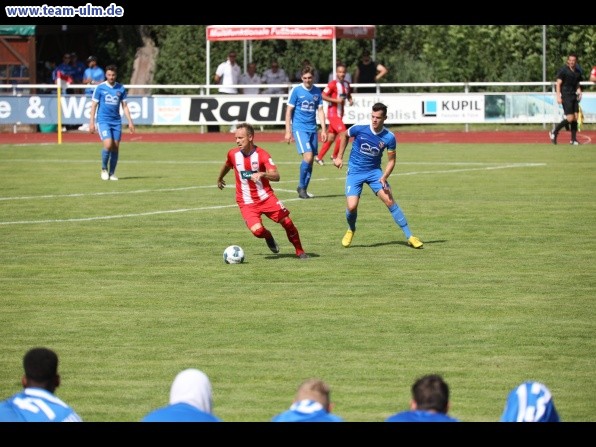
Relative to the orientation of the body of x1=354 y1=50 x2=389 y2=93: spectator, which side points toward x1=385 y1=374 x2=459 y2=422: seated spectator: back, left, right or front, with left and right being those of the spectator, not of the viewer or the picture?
front

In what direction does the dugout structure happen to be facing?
toward the camera

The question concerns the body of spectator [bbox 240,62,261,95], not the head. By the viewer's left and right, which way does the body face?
facing the viewer

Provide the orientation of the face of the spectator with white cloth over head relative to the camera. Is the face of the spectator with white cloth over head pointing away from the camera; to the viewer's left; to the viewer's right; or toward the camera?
away from the camera

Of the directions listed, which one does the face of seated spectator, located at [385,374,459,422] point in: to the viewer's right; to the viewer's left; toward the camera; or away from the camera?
away from the camera

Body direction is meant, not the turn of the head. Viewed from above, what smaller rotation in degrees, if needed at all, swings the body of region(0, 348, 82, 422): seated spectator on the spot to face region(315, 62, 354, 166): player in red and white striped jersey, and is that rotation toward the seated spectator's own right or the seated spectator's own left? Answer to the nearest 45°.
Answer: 0° — they already face them

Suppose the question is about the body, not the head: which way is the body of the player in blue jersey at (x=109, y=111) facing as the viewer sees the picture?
toward the camera

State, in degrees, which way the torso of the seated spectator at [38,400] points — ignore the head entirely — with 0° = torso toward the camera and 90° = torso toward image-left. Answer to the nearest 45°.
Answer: approximately 180°

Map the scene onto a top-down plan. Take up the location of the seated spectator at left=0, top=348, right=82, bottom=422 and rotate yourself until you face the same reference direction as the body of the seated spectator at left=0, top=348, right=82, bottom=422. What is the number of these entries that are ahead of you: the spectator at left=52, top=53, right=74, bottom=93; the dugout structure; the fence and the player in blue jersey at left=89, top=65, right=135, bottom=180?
4

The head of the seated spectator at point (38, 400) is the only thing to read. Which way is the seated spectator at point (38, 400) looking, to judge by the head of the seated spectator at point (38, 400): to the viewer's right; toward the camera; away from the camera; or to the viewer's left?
away from the camera

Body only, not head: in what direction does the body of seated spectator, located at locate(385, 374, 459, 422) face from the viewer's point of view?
away from the camera

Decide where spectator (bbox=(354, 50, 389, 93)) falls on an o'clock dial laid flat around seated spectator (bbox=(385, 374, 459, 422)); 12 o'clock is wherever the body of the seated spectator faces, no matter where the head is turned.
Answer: The spectator is roughly at 12 o'clock from the seated spectator.

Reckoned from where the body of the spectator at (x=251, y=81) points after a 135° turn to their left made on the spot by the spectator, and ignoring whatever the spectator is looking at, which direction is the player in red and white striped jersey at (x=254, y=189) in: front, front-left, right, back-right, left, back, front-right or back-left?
back-right
